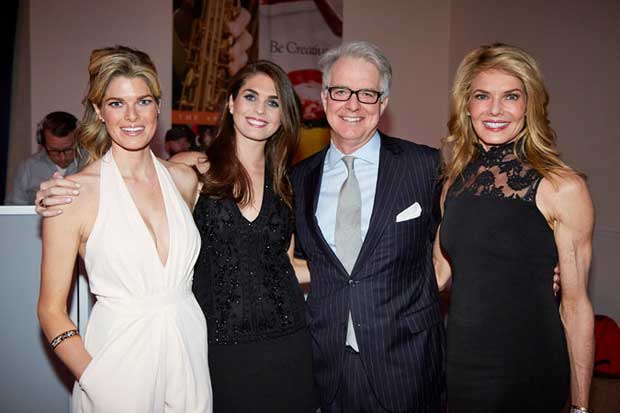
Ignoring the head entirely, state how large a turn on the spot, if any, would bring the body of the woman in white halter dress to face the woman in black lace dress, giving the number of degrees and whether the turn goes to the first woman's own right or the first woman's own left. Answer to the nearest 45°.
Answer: approximately 45° to the first woman's own left

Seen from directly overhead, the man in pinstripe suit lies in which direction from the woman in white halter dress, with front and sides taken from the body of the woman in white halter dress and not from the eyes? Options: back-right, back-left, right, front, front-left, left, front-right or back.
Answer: front-left

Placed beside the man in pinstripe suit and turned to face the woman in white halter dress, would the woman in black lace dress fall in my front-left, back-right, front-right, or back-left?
back-left

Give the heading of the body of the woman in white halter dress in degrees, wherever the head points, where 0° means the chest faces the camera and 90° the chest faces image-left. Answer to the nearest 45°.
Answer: approximately 315°
